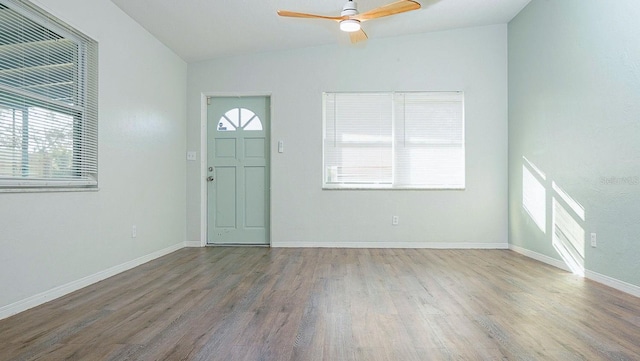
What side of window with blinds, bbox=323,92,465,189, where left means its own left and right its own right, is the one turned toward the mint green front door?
right

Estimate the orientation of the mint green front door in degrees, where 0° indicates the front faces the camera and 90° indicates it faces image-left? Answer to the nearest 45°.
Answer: approximately 0°

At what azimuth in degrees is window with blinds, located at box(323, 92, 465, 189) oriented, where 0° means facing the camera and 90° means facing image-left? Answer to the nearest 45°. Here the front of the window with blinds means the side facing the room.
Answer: approximately 0°

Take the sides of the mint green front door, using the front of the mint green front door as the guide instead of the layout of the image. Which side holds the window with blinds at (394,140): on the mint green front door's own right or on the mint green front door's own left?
on the mint green front door's own left

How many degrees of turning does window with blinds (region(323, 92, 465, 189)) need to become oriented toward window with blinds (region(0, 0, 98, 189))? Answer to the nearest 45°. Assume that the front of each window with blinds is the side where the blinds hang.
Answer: approximately 45° to its right

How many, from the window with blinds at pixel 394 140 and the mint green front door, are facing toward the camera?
2

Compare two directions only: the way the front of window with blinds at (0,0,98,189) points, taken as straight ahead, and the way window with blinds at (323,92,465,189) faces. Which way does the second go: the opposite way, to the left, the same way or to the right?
to the right

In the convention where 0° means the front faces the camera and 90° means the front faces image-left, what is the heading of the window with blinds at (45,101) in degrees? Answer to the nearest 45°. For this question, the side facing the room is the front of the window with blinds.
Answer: approximately 315°
